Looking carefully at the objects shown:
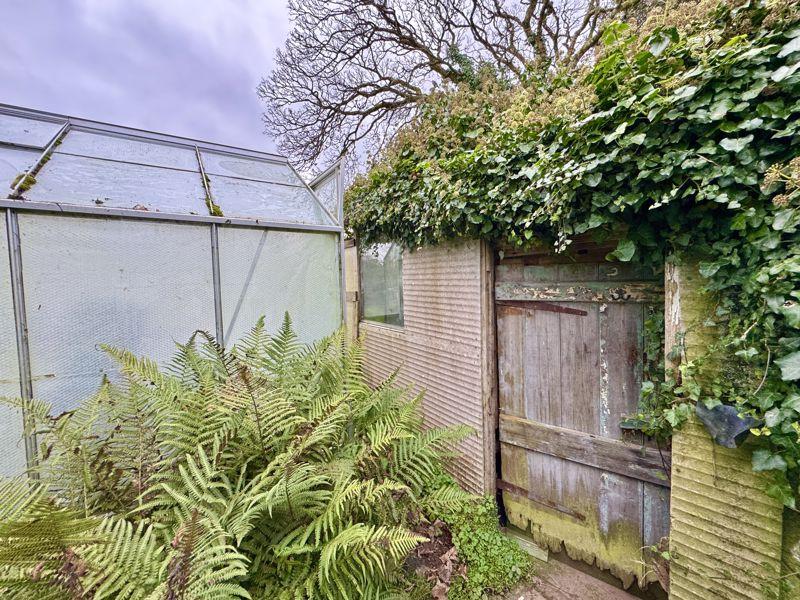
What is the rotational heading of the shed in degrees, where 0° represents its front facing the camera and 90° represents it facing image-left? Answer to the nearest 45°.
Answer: approximately 45°

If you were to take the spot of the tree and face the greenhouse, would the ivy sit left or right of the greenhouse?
left

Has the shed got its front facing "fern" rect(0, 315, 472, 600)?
yes
